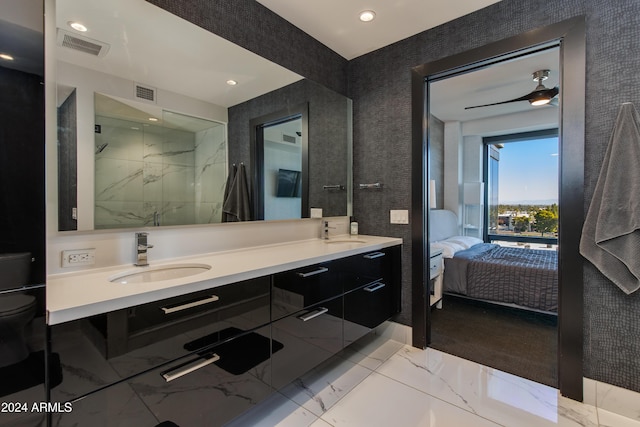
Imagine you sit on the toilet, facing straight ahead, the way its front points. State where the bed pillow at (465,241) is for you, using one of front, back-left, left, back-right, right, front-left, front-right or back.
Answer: front-left

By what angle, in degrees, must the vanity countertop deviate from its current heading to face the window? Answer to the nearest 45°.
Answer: approximately 45° to its left

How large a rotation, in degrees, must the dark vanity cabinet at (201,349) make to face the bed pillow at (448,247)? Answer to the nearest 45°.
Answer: approximately 90° to its left

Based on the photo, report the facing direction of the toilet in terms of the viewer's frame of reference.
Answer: facing the viewer and to the right of the viewer

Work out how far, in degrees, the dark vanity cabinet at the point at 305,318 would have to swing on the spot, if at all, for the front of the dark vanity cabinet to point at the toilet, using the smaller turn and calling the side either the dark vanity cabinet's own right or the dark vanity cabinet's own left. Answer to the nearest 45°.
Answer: approximately 90° to the dark vanity cabinet's own right

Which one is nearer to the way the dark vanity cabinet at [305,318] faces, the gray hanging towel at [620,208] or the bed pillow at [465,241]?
the gray hanging towel

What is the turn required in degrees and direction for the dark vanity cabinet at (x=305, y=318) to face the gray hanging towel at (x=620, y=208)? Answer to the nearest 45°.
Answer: approximately 45° to its left

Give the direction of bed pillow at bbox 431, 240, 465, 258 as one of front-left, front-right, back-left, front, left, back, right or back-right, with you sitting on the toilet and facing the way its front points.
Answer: front-left

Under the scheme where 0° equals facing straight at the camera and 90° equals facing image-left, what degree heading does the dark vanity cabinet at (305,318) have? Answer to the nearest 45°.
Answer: approximately 315°

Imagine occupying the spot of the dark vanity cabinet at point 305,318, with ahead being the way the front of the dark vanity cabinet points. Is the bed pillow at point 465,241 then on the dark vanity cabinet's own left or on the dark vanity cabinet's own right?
on the dark vanity cabinet's own left

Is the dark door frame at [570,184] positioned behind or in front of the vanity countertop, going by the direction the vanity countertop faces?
in front

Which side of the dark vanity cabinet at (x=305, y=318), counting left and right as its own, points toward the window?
left

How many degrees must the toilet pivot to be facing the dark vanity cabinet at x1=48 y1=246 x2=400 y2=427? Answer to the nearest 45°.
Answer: approximately 45° to its left
